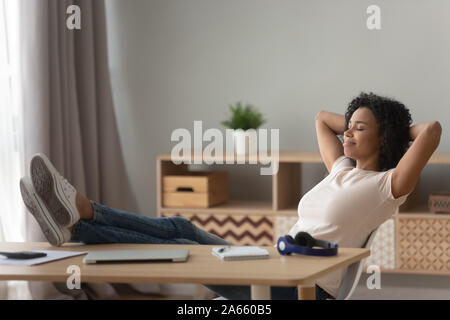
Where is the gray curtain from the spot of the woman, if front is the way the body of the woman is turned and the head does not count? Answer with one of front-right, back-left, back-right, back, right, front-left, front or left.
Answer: right

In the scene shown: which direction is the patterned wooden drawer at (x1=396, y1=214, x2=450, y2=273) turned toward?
toward the camera

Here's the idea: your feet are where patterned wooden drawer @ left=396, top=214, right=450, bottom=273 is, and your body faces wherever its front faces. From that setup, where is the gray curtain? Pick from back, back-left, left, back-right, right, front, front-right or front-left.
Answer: right

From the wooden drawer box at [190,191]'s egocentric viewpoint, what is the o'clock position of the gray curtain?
The gray curtain is roughly at 3 o'clock from the wooden drawer box.

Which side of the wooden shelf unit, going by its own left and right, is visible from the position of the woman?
front

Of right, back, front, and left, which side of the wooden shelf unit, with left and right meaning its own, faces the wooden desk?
front

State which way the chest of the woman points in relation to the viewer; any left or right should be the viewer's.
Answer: facing the viewer and to the left of the viewer

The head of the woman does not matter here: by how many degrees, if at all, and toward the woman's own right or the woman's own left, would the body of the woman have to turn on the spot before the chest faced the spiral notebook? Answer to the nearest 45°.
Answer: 0° — they already face it

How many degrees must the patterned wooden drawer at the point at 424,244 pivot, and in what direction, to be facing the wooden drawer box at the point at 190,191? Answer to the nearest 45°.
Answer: approximately 90° to its right

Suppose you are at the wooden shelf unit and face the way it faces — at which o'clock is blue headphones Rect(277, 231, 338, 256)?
The blue headphones is roughly at 12 o'clock from the wooden shelf unit.

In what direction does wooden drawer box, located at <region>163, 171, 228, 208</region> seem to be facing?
toward the camera

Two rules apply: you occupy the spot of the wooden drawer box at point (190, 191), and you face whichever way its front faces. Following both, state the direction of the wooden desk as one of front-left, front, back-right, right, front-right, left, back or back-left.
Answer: front

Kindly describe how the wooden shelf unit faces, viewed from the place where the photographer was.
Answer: facing the viewer
